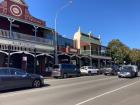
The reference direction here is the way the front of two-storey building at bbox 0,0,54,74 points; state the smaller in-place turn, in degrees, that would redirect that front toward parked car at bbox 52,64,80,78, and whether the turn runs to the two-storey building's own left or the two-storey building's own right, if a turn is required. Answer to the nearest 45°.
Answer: approximately 45° to the two-storey building's own left

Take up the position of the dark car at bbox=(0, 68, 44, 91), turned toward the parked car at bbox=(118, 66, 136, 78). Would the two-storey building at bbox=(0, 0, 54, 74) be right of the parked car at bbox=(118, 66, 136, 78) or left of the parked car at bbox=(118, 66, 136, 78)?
left

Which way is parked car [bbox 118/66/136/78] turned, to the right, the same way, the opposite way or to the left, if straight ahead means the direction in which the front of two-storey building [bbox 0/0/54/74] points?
to the right

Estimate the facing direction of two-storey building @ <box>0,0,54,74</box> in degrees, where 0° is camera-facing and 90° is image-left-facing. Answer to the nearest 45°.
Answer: approximately 315°

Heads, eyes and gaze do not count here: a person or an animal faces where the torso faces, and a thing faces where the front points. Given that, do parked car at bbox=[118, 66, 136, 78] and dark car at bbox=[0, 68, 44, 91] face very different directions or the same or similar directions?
very different directions
